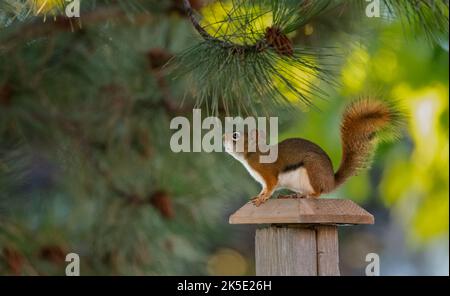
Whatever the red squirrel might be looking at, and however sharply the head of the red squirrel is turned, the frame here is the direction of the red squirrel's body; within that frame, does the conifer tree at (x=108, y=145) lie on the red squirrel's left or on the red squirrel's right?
on the red squirrel's right

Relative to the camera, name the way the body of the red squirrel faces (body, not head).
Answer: to the viewer's left
